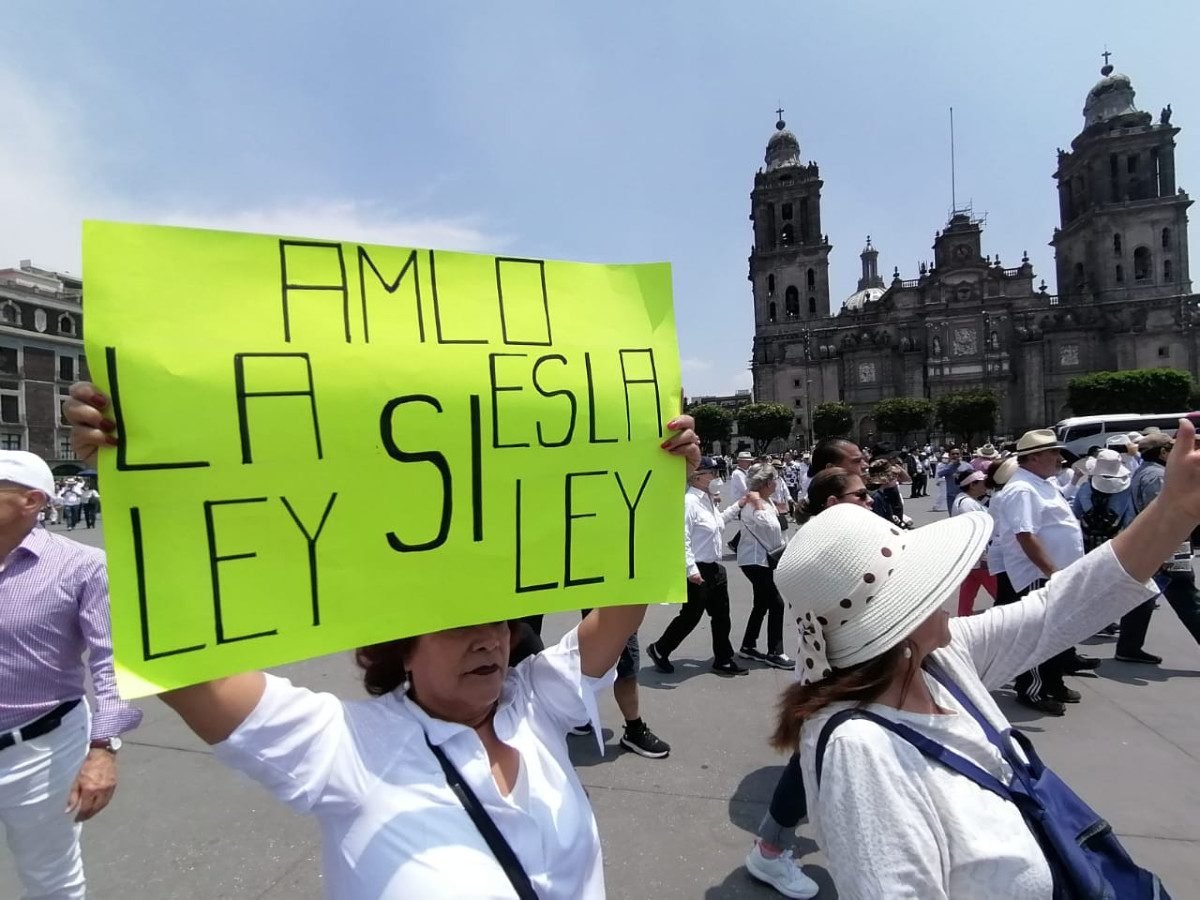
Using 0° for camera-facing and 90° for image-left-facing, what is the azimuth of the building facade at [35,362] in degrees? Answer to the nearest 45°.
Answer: approximately 315°

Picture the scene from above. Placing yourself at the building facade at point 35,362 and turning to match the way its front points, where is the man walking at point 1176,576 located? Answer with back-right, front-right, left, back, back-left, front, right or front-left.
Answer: front-right
